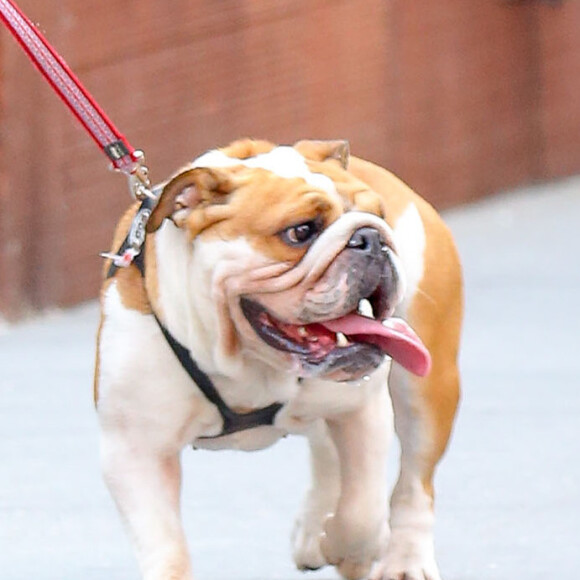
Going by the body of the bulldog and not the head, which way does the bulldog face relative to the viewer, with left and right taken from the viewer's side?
facing the viewer and to the left of the viewer
